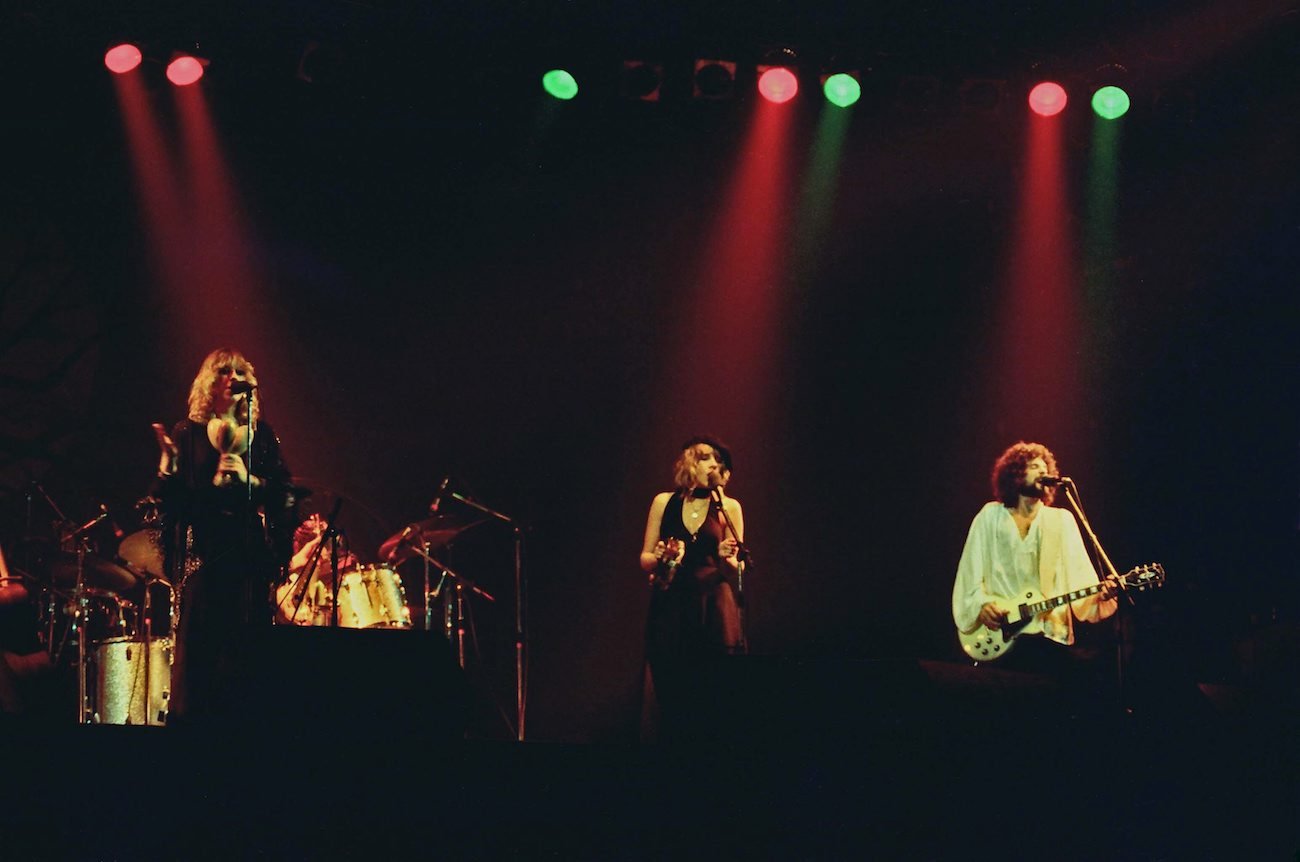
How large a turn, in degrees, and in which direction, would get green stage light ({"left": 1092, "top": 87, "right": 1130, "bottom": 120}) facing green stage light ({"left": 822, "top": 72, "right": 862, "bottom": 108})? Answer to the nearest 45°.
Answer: approximately 45° to its right

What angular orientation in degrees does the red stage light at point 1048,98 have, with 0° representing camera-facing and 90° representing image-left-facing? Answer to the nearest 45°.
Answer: approximately 0°

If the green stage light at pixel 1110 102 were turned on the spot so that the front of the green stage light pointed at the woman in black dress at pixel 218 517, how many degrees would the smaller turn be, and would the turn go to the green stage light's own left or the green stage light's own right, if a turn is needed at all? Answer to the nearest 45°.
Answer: approximately 45° to the green stage light's own right

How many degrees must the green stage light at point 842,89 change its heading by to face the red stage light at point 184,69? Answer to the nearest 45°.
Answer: approximately 90° to its right

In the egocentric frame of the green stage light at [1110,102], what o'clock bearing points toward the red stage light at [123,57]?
The red stage light is roughly at 2 o'clock from the green stage light.

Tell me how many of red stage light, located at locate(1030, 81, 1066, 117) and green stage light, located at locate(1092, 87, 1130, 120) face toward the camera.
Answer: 2

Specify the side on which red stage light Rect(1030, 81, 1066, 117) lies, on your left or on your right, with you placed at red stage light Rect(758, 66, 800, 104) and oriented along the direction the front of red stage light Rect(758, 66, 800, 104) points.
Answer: on your left

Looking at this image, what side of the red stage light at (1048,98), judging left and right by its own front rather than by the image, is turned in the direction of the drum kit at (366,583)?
right

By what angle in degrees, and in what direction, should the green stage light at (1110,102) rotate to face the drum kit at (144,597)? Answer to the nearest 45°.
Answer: approximately 45° to its right

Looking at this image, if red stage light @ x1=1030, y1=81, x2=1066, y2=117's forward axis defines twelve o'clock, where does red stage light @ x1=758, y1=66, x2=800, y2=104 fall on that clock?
red stage light @ x1=758, y1=66, x2=800, y2=104 is roughly at 2 o'clock from red stage light @ x1=1030, y1=81, x2=1066, y2=117.
